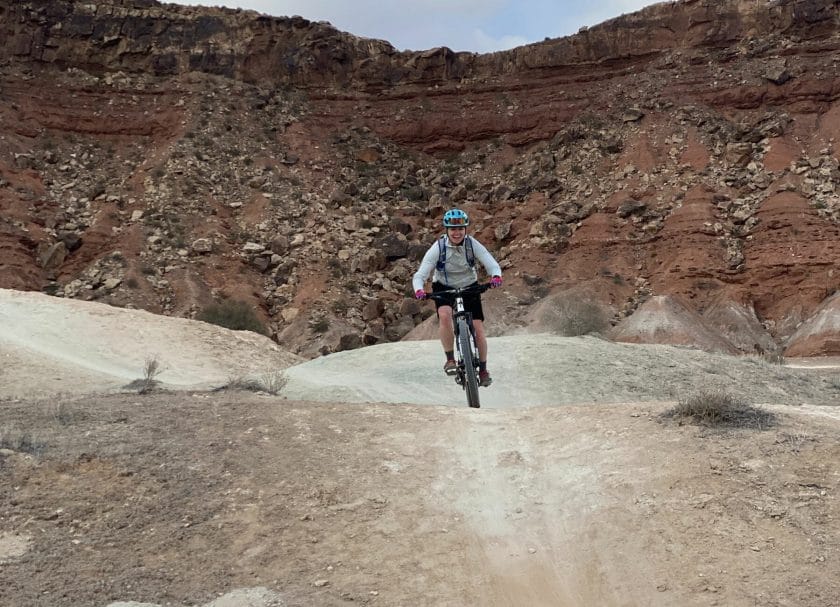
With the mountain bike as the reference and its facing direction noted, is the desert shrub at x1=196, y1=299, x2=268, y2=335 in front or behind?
behind

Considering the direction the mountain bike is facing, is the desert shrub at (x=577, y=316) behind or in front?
behind

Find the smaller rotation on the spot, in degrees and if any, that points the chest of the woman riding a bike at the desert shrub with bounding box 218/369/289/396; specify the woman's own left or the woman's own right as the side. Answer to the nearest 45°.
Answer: approximately 90° to the woman's own right

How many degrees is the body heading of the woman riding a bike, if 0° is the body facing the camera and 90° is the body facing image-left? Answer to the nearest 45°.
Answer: approximately 0°

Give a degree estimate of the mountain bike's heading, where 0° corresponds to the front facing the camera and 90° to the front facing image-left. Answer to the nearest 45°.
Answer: approximately 0°
